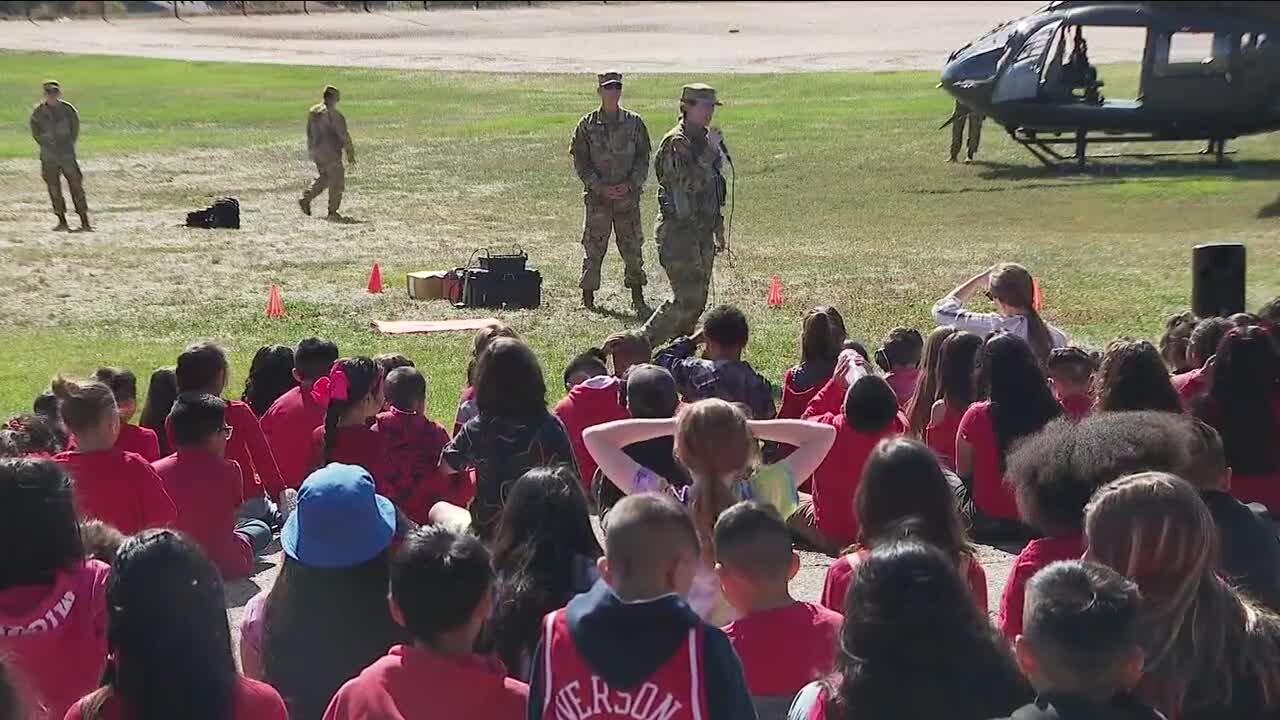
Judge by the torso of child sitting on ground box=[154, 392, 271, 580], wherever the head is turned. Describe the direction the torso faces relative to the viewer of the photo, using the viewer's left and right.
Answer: facing away from the viewer and to the right of the viewer

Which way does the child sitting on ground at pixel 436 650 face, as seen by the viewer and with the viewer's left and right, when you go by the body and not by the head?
facing away from the viewer

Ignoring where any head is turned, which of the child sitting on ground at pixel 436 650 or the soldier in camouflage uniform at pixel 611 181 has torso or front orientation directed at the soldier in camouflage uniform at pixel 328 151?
the child sitting on ground

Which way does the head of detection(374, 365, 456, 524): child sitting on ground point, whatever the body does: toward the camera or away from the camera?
away from the camera

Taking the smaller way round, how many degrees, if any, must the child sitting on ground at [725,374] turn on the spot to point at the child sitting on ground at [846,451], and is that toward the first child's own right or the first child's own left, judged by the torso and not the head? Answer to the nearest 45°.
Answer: approximately 135° to the first child's own right

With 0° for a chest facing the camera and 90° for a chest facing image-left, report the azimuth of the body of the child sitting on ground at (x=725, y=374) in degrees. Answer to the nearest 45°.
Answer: approximately 180°

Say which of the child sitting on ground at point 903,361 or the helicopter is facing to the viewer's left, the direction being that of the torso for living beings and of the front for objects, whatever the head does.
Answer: the helicopter

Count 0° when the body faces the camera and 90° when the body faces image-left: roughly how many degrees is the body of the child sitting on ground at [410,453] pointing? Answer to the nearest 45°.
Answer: approximately 180°

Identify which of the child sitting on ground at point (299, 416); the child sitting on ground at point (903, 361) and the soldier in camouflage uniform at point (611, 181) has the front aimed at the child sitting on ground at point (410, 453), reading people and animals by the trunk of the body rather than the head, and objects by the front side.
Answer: the soldier in camouflage uniform
